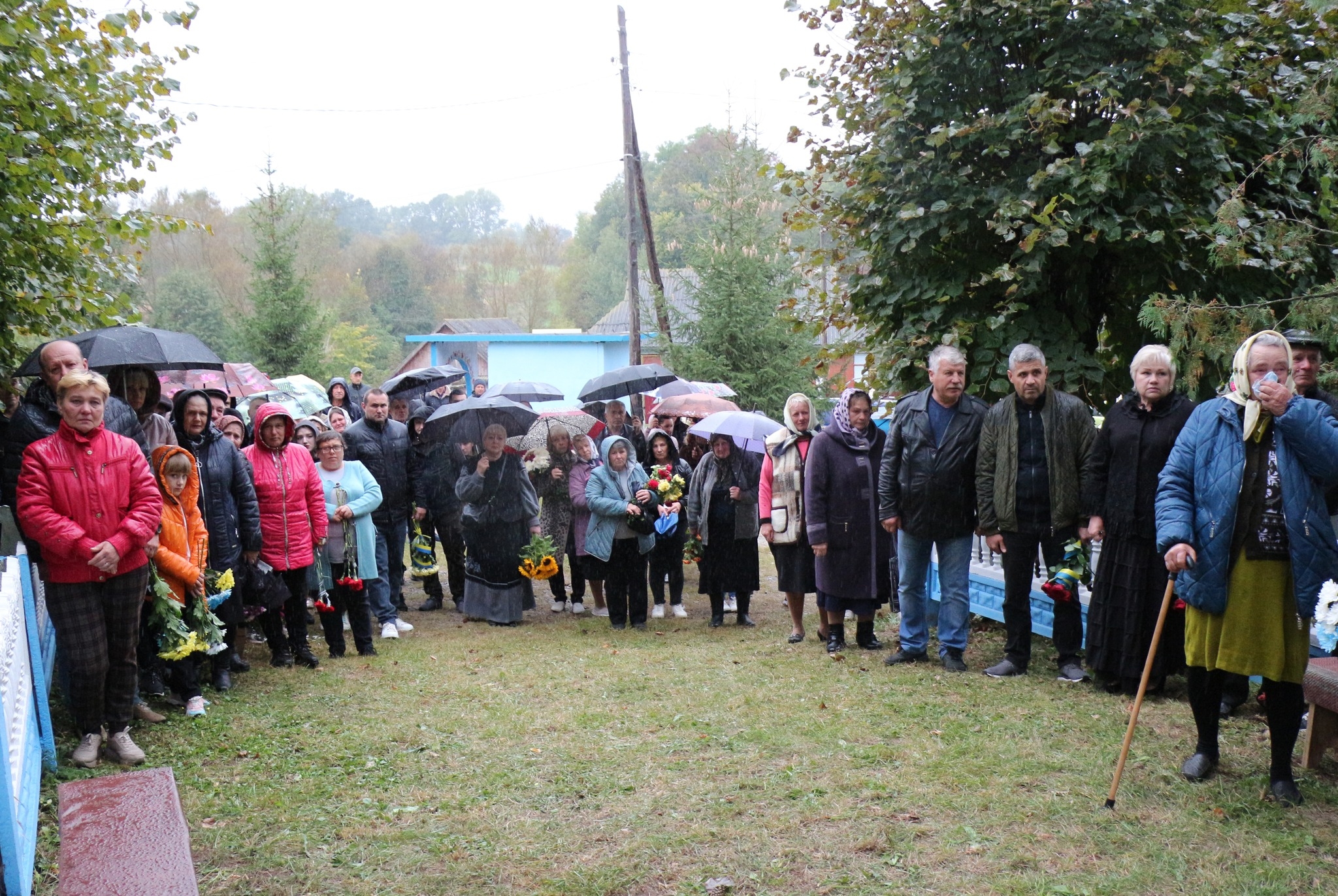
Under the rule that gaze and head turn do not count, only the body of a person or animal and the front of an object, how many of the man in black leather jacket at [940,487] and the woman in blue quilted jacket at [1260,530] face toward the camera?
2

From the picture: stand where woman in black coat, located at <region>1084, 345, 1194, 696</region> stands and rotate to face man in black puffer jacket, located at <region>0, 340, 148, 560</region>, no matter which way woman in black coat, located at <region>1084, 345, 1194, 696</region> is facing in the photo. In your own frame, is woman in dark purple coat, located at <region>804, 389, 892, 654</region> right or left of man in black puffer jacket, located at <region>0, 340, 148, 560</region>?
right

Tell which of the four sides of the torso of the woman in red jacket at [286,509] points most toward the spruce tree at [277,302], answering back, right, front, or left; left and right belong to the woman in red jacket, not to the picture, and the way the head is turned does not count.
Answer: back

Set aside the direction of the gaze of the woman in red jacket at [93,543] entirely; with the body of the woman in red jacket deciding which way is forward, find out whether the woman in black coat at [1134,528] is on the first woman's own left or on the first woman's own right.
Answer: on the first woman's own left

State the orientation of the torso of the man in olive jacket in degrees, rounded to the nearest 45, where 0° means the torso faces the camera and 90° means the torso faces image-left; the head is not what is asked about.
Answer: approximately 0°
